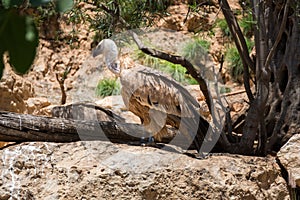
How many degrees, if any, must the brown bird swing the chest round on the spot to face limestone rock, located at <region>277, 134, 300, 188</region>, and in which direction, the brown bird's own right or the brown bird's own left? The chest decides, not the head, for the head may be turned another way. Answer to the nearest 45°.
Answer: approximately 135° to the brown bird's own left

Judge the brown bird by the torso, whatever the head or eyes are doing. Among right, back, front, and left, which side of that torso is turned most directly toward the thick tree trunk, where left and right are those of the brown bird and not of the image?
back

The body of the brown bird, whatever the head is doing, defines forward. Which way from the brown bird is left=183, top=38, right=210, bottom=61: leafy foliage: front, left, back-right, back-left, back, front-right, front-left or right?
right

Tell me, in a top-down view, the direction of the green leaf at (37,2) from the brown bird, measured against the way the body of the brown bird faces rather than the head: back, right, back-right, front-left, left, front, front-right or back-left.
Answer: left

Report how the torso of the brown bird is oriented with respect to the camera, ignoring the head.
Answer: to the viewer's left

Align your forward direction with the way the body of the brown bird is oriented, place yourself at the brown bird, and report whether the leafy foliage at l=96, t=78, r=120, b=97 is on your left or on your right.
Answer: on your right

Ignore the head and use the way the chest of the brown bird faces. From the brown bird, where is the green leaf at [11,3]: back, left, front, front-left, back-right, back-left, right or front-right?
left

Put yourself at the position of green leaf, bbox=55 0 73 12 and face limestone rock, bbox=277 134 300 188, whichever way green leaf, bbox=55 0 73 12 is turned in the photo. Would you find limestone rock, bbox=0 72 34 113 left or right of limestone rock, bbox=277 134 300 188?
left

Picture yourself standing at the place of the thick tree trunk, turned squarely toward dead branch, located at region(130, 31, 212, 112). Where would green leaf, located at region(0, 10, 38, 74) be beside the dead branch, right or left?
left

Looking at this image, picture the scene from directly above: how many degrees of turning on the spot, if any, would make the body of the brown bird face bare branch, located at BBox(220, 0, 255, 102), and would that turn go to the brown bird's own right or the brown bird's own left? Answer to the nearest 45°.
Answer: approximately 180°

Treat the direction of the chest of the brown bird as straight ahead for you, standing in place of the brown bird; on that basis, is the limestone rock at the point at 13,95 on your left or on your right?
on your right
